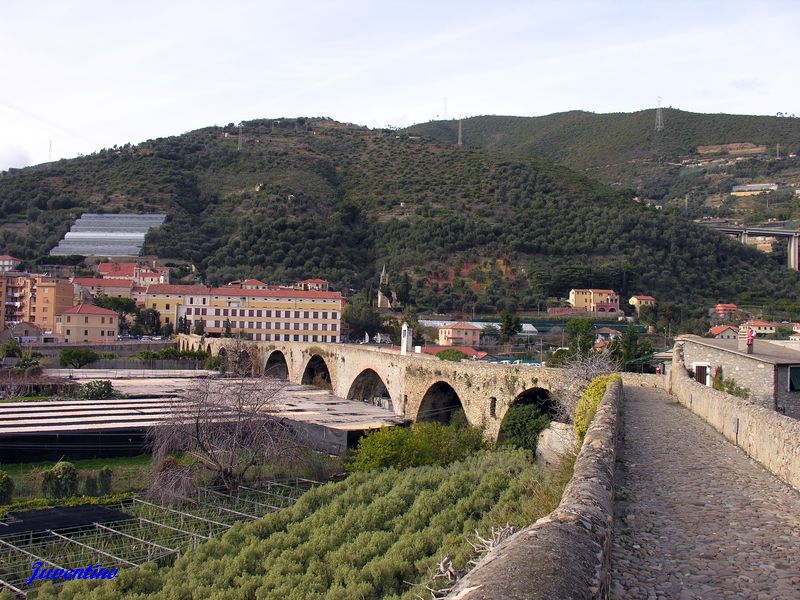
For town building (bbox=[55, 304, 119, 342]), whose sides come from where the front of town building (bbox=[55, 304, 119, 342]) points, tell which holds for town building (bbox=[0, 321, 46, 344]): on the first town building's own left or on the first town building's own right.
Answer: on the first town building's own right

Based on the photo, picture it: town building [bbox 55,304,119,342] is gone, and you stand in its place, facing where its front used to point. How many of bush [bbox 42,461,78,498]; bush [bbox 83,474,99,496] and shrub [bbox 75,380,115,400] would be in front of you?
3

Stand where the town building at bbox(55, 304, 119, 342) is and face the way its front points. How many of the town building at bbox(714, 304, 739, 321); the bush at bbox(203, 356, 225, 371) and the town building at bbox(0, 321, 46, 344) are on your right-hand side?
1

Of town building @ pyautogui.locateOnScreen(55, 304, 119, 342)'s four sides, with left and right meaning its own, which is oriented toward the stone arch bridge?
front

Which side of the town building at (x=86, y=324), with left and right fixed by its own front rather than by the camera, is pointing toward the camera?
front

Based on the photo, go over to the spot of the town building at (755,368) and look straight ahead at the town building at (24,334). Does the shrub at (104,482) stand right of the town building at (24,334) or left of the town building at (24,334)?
left

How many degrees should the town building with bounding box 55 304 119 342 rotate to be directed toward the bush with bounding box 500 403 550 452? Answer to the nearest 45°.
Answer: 0° — it already faces it

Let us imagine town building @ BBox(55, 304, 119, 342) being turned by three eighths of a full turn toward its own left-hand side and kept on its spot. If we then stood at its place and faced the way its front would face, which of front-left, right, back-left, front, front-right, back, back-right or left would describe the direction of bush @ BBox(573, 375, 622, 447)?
back-right

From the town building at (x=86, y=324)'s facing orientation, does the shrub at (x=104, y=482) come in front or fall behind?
in front

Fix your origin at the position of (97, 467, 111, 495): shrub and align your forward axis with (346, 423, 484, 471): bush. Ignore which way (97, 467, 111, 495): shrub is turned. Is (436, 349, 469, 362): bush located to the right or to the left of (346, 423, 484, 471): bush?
left

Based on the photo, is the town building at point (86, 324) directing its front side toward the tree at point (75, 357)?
yes

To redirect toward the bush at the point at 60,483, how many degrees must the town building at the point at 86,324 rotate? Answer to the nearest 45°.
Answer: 0° — it already faces it

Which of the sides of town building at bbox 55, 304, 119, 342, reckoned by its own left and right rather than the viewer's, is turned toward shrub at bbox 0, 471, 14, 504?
front

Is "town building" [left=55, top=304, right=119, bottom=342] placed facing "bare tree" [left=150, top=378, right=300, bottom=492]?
yes

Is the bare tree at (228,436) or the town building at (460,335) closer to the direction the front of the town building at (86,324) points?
the bare tree

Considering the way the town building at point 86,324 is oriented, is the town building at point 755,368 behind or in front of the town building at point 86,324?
in front

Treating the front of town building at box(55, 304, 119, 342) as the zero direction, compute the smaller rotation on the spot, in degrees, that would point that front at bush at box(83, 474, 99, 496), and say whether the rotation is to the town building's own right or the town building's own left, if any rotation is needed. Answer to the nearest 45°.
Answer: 0° — it already faces it
